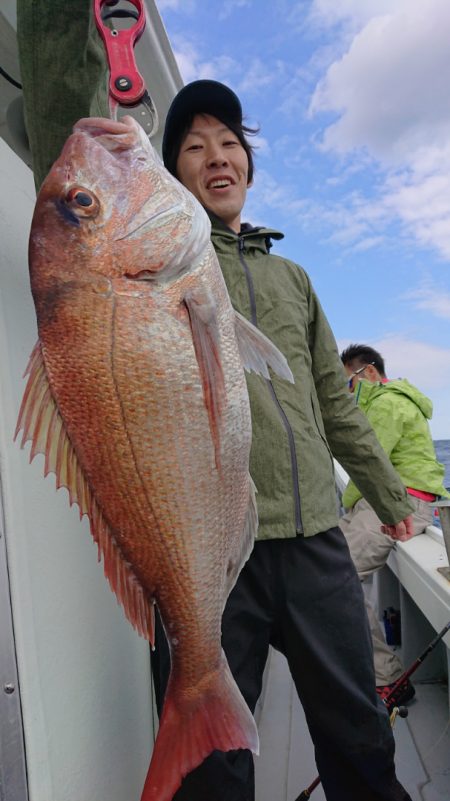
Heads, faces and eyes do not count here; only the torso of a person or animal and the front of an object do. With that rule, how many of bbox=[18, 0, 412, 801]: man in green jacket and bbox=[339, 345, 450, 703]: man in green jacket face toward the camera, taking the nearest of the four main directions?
1

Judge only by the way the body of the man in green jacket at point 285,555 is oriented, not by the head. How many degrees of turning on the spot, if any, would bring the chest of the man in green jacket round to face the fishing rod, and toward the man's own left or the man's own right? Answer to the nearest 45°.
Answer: approximately 135° to the man's own left

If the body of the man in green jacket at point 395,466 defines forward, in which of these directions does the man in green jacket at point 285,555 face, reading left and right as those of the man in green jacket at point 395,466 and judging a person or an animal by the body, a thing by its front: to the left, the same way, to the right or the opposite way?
to the left

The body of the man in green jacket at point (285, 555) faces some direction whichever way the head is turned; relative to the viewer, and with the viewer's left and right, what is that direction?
facing the viewer

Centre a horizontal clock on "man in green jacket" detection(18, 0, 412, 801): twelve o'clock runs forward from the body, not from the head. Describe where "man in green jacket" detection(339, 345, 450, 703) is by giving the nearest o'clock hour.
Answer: "man in green jacket" detection(339, 345, 450, 703) is roughly at 7 o'clock from "man in green jacket" detection(18, 0, 412, 801).

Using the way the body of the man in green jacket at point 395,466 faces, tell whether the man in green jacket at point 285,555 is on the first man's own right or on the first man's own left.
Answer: on the first man's own left

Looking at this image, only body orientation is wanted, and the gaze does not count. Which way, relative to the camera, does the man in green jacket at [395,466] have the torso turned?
to the viewer's left

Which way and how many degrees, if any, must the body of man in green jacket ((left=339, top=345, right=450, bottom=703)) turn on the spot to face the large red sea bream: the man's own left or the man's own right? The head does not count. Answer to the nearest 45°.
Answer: approximately 90° to the man's own left

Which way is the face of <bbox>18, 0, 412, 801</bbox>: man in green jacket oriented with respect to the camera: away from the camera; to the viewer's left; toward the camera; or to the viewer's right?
toward the camera
